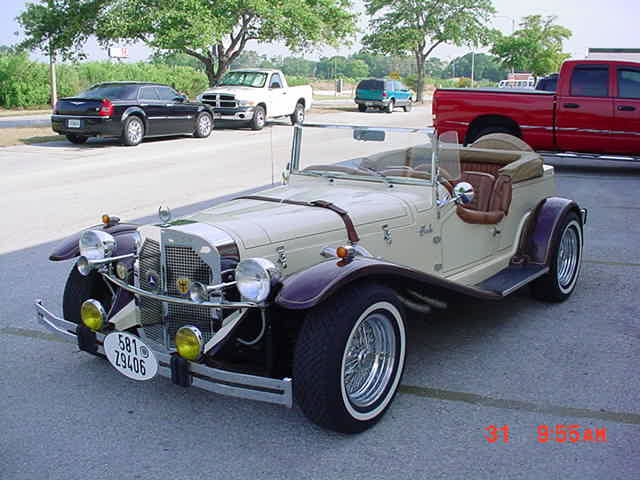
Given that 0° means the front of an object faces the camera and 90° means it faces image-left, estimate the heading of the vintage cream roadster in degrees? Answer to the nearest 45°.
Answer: approximately 45°

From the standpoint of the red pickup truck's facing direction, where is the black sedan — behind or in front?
behind

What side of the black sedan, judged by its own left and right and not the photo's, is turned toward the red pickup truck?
right

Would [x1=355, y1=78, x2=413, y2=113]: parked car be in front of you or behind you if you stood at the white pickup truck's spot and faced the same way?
behind

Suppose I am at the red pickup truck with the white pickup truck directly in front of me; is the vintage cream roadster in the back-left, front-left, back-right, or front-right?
back-left

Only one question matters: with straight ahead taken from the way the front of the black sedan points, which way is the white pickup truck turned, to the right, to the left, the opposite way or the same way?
the opposite way

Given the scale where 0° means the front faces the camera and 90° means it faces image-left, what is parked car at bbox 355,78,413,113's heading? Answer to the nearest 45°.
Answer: approximately 225°

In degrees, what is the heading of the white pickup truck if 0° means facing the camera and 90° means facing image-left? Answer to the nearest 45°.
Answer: approximately 45°

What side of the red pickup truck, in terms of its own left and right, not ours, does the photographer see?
right

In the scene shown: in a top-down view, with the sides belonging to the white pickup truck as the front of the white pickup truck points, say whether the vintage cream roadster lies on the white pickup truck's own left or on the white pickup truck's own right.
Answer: on the white pickup truck's own left

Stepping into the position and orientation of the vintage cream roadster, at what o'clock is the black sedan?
The black sedan is roughly at 4 o'clock from the vintage cream roadster.

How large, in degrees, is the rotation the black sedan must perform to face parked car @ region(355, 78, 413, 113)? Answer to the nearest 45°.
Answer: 0° — it already faces it
